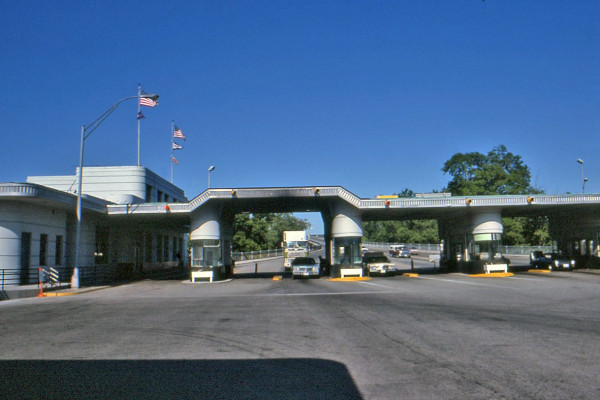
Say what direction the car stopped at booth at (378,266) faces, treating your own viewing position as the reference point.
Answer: facing the viewer and to the right of the viewer

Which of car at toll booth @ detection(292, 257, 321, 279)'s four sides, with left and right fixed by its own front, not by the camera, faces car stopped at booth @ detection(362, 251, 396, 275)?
left

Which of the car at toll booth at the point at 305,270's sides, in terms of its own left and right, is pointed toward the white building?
right

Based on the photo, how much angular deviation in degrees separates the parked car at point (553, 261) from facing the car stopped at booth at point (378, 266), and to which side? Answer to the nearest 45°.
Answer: approximately 90° to its right

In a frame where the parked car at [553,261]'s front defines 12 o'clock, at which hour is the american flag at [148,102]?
The american flag is roughly at 3 o'clock from the parked car.

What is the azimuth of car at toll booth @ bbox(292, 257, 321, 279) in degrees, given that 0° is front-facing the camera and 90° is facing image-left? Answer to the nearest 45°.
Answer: approximately 0°

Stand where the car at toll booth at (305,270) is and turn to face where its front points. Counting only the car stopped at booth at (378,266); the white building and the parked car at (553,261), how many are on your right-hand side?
1

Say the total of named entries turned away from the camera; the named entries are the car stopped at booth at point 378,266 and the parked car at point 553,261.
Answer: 0

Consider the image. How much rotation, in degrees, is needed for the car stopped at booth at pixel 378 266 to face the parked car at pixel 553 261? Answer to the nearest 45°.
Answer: approximately 45° to its left
